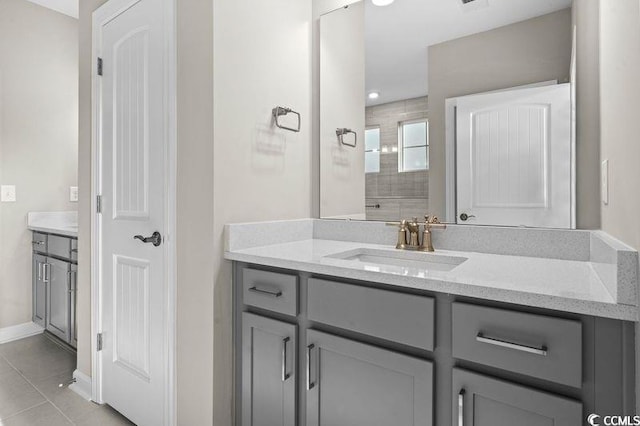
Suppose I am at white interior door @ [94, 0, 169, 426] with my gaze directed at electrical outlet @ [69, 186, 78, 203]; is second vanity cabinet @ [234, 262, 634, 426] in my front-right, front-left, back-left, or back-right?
back-right

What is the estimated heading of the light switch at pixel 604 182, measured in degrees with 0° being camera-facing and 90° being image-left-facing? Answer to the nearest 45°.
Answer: approximately 90°

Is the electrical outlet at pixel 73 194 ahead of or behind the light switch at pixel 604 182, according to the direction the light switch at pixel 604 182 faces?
ahead

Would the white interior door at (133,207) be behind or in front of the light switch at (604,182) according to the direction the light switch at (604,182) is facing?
in front

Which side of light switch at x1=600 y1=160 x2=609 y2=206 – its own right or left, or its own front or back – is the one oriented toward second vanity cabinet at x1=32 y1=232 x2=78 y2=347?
front

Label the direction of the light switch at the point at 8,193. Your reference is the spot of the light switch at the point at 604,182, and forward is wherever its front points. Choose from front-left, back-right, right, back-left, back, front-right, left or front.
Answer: front

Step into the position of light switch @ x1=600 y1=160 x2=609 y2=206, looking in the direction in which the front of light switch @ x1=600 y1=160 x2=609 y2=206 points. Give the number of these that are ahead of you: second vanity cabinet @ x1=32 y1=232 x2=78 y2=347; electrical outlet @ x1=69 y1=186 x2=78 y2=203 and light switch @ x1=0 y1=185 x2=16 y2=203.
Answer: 3

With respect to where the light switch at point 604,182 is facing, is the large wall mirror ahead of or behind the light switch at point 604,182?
ahead

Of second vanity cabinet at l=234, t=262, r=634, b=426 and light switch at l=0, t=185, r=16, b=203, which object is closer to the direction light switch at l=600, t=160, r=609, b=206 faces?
the light switch
